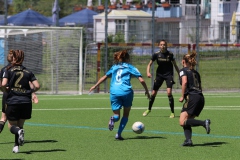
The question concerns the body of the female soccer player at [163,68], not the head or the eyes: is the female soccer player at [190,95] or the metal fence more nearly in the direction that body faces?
the female soccer player

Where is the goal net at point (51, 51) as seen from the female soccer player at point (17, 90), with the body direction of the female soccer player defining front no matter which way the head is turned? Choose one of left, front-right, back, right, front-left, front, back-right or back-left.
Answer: front

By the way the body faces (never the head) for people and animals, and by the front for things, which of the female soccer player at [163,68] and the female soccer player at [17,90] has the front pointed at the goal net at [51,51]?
the female soccer player at [17,90]

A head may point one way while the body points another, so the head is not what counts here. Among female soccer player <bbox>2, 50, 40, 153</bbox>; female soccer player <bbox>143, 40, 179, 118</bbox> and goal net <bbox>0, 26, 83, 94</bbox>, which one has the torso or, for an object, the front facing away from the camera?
female soccer player <bbox>2, 50, 40, 153</bbox>

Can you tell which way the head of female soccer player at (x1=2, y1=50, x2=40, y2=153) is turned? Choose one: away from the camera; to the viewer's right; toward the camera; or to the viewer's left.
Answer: away from the camera

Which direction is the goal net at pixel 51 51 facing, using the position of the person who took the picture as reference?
facing the viewer

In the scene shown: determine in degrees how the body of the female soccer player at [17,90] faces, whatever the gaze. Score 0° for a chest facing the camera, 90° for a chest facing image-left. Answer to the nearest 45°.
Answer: approximately 180°

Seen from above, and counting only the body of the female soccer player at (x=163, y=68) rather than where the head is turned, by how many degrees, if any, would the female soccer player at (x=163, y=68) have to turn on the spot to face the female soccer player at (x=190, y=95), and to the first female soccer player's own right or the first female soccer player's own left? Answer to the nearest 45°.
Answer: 0° — they already face them

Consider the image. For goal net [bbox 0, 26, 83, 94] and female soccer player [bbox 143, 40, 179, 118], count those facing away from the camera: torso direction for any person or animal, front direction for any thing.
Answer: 0

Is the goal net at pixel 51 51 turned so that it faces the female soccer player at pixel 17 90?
yes

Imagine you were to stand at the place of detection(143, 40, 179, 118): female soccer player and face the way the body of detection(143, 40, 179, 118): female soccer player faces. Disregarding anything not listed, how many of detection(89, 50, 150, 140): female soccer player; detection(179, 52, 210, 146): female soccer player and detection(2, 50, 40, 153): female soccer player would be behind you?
0

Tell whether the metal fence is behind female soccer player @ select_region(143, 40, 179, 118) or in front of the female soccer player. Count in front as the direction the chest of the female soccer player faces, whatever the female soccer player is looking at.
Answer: behind

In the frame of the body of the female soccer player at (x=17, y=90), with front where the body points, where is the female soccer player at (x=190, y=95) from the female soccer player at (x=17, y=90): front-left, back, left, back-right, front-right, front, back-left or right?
right

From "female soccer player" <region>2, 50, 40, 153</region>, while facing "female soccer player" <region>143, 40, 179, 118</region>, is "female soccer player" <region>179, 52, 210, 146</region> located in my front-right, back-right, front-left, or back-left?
front-right

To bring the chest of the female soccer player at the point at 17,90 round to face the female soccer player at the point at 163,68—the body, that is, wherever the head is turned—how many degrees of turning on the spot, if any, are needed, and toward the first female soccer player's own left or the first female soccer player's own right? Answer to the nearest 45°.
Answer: approximately 45° to the first female soccer player's own right
